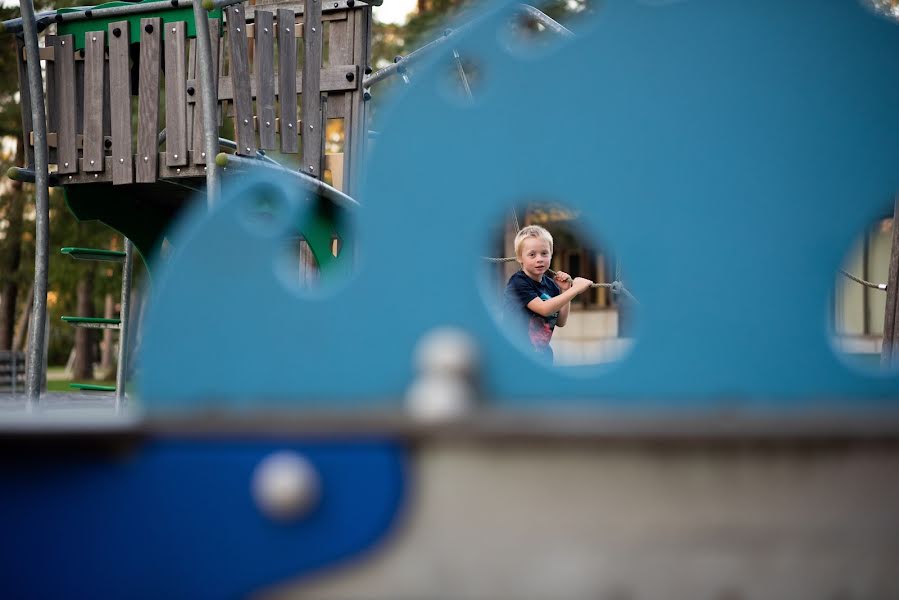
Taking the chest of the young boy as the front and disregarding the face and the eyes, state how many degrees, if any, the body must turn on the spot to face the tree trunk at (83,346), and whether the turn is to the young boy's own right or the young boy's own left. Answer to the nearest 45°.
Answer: approximately 180°

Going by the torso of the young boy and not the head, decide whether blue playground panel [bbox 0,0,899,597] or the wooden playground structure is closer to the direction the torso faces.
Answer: the blue playground panel

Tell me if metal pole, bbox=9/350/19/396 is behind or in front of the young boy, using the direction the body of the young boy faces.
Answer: behind

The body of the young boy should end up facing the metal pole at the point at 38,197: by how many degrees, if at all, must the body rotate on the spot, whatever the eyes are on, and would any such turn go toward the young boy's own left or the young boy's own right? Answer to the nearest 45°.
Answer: approximately 135° to the young boy's own right

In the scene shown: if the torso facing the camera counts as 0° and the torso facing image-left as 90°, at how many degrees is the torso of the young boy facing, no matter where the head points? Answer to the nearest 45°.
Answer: approximately 315°

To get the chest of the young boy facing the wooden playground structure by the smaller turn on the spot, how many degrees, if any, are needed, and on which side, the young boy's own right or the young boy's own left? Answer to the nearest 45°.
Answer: approximately 135° to the young boy's own right

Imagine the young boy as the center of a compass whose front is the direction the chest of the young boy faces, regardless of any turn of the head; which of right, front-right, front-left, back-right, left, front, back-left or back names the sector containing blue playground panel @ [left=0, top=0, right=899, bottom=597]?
front-right

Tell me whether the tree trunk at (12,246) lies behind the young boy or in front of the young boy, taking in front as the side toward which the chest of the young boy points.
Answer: behind
